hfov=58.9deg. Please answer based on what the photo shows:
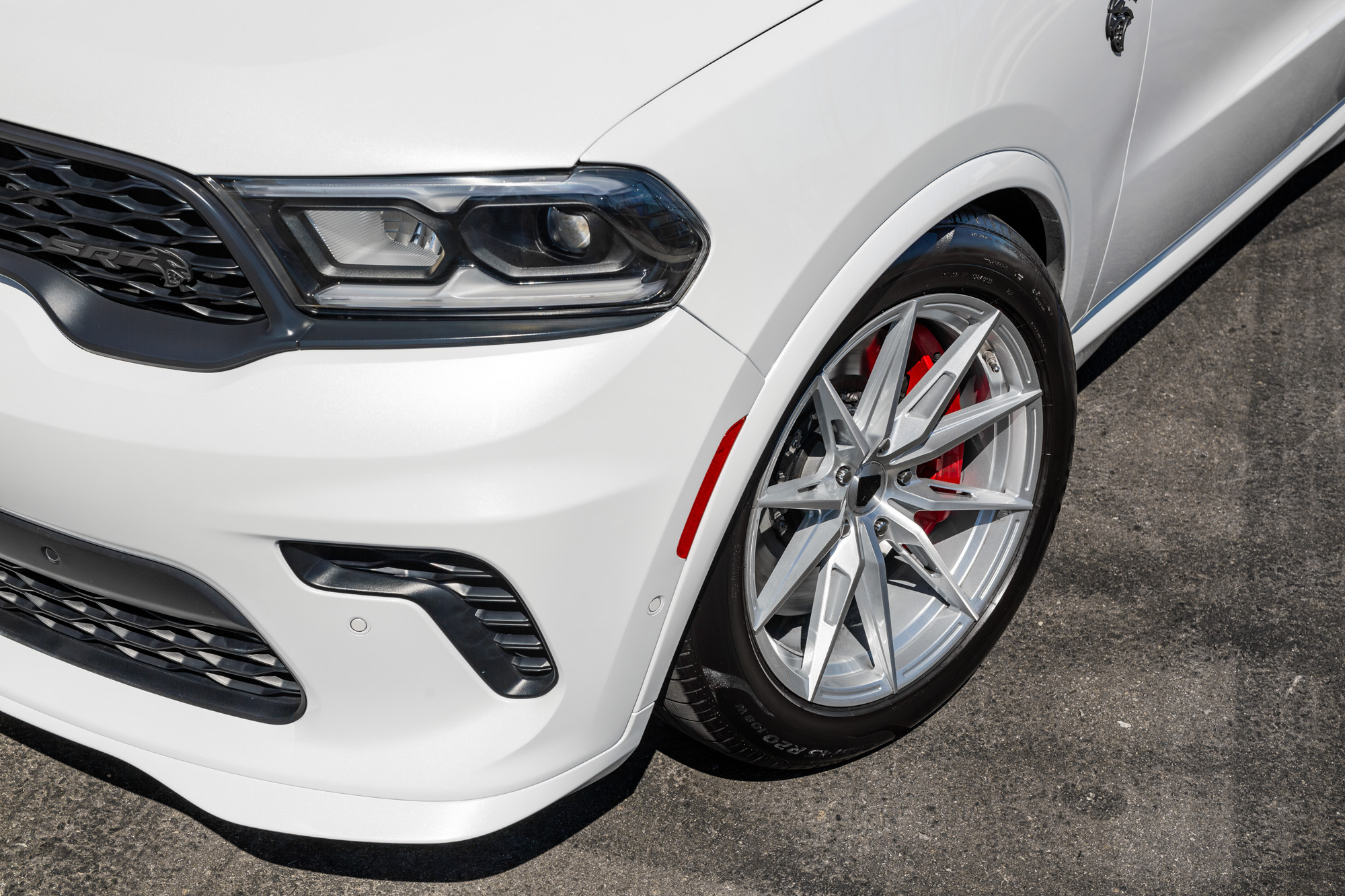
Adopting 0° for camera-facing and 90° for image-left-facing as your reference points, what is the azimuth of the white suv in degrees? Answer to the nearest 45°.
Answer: approximately 45°
